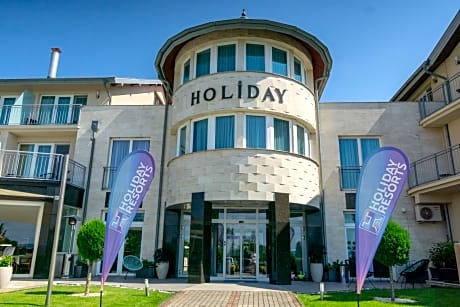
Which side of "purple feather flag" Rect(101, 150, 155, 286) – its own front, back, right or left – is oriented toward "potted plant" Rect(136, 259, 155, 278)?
back

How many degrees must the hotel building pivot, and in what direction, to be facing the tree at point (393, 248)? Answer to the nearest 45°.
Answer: approximately 45° to its left

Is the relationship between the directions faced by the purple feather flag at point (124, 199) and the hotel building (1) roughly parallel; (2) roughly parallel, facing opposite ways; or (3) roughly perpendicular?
roughly parallel

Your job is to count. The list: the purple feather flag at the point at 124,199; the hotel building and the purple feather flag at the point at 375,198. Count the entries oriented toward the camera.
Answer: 3

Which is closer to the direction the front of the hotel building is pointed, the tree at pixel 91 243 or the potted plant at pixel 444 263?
the tree

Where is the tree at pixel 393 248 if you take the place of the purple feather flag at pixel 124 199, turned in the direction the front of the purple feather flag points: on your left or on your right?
on your left

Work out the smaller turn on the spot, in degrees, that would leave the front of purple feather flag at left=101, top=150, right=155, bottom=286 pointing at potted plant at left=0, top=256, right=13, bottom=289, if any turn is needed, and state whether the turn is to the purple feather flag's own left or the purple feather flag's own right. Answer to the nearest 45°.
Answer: approximately 135° to the purple feather flag's own right

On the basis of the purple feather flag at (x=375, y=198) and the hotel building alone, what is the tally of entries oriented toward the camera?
2

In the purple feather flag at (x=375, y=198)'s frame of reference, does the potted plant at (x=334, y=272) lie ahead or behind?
behind

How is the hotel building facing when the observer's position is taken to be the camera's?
facing the viewer

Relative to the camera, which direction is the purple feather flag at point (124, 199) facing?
toward the camera

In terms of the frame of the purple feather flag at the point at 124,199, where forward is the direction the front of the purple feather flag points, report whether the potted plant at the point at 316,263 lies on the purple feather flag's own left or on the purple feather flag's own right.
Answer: on the purple feather flag's own left

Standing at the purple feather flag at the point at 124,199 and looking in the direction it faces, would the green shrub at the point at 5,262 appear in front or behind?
behind

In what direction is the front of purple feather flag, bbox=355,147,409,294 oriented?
toward the camera
